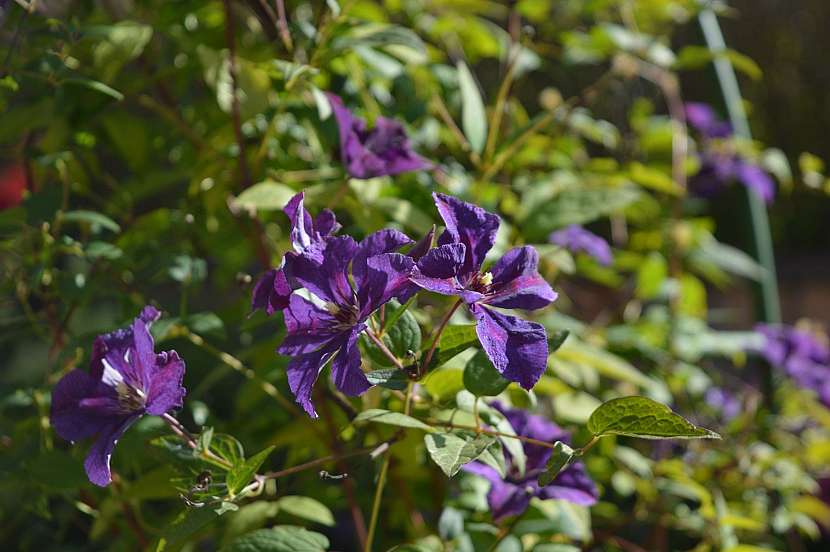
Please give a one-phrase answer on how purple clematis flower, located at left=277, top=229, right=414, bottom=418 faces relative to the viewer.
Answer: facing the viewer and to the left of the viewer

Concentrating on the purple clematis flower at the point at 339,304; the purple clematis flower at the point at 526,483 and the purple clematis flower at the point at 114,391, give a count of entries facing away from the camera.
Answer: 0

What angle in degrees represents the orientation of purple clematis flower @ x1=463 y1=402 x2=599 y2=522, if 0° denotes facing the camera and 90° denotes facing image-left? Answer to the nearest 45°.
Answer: approximately 0°

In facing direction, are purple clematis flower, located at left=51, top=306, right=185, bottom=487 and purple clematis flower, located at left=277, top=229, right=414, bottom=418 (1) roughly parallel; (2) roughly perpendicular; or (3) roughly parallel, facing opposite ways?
roughly parallel
